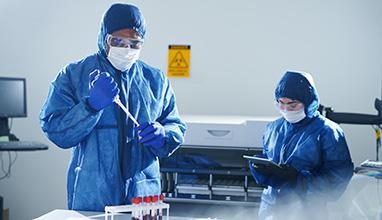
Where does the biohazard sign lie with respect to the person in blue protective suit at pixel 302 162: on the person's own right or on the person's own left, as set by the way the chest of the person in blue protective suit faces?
on the person's own right

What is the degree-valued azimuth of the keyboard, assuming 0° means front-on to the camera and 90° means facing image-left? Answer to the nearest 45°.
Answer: approximately 0°

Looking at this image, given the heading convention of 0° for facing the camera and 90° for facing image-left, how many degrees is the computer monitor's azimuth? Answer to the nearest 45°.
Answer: approximately 0°

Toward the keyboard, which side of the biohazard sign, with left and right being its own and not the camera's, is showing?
right

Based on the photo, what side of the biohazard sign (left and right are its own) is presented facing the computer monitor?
right

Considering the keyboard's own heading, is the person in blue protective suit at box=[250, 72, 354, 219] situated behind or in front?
in front

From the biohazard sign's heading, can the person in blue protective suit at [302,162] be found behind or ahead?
ahead

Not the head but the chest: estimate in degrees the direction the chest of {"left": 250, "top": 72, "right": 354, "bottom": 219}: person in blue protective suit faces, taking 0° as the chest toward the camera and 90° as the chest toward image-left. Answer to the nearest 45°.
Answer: approximately 45°
